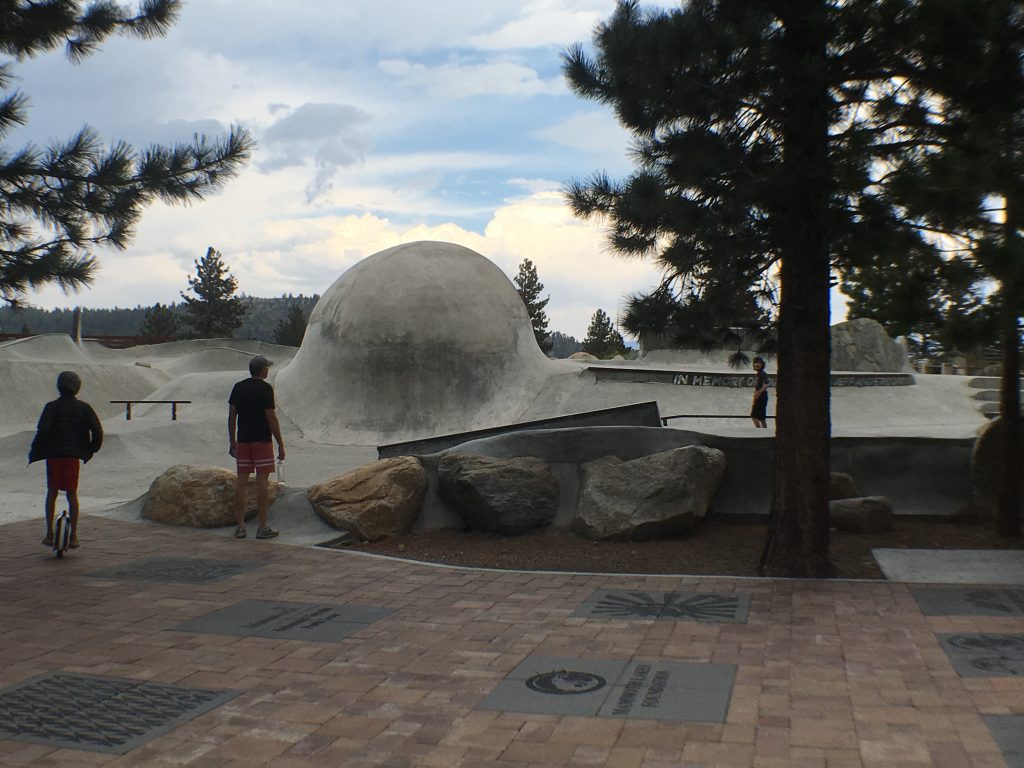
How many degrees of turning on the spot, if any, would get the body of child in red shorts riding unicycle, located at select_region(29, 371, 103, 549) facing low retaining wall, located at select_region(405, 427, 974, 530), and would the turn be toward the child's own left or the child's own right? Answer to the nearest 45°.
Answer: approximately 90° to the child's own right

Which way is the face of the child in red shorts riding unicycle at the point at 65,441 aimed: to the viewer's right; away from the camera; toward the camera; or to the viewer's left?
away from the camera

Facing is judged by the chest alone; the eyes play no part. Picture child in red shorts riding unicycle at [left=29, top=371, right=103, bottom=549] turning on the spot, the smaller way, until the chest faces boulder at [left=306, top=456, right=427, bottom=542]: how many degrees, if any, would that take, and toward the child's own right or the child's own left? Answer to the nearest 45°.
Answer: approximately 90° to the child's own right

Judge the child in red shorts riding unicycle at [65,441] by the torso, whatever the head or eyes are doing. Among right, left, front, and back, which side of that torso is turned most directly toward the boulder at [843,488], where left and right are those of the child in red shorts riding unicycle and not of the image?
right

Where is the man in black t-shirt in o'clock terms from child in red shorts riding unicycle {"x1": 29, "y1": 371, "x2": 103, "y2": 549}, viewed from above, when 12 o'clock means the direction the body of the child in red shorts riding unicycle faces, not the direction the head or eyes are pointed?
The man in black t-shirt is roughly at 3 o'clock from the child in red shorts riding unicycle.

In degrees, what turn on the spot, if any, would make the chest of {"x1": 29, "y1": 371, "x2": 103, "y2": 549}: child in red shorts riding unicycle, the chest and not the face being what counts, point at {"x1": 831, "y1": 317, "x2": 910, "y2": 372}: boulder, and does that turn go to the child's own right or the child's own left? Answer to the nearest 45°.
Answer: approximately 45° to the child's own right

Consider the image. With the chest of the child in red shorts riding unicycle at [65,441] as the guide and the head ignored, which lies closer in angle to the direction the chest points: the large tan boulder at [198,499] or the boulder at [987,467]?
the large tan boulder

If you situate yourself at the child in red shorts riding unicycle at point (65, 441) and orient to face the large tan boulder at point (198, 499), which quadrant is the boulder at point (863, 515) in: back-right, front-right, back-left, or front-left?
front-right

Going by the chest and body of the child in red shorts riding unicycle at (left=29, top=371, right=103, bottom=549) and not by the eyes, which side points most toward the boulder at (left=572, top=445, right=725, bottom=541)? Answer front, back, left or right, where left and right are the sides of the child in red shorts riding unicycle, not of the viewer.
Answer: right

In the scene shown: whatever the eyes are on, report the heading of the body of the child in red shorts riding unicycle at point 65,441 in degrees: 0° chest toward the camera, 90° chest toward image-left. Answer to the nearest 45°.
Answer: approximately 180°

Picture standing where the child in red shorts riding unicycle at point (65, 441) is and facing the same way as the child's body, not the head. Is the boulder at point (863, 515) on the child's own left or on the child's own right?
on the child's own right

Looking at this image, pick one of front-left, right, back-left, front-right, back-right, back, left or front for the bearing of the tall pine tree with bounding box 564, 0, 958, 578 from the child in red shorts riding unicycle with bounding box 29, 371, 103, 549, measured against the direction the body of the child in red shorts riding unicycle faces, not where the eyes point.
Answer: back-right

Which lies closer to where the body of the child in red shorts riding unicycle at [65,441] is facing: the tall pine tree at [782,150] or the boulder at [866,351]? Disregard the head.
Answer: the boulder

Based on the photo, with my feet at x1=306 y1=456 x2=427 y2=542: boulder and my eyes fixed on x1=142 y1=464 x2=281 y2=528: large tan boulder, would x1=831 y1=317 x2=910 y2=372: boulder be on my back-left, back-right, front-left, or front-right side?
back-right
